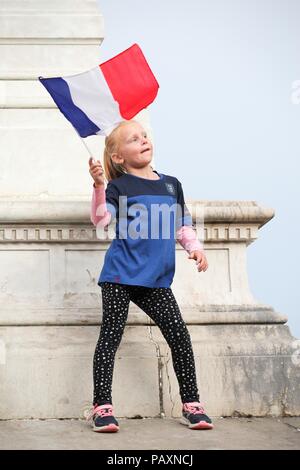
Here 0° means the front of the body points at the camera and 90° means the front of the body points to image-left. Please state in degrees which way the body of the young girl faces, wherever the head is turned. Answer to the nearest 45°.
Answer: approximately 315°
